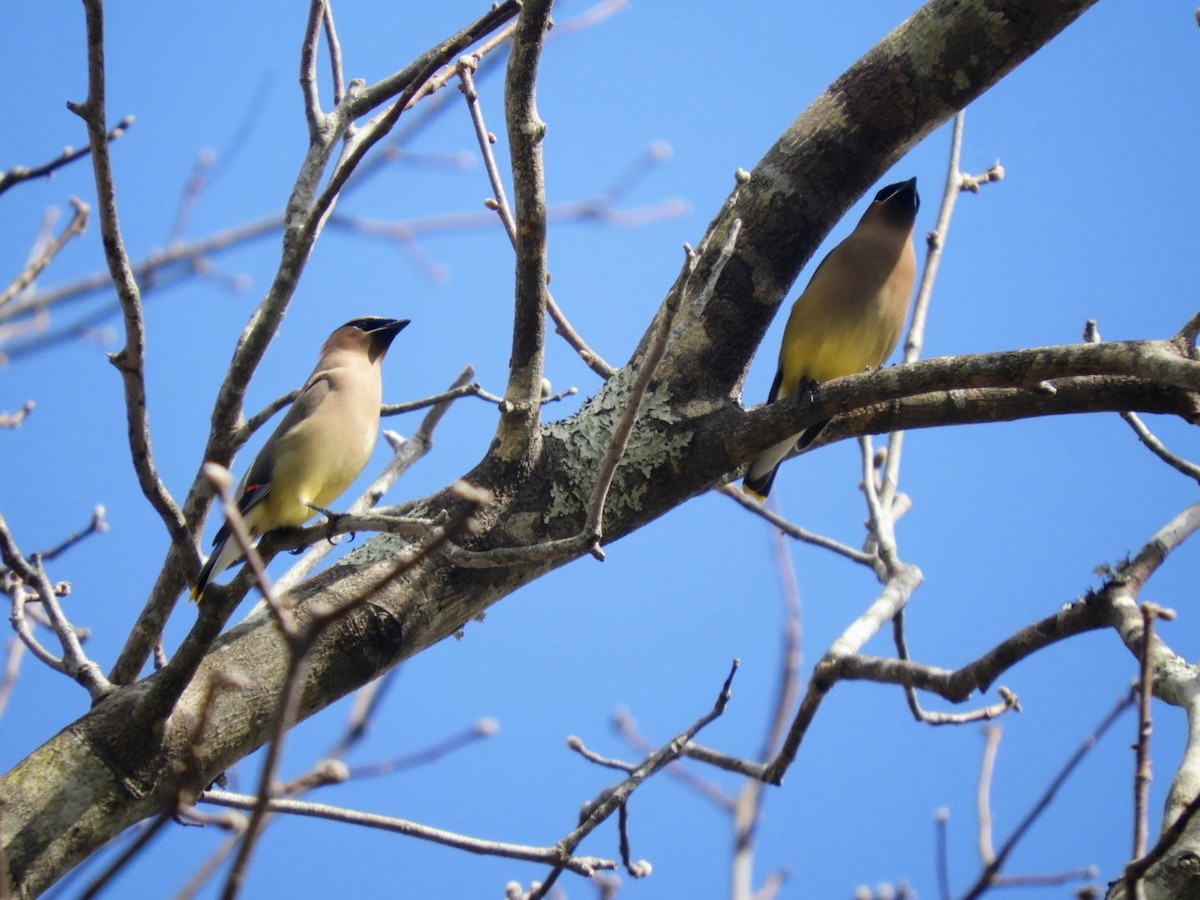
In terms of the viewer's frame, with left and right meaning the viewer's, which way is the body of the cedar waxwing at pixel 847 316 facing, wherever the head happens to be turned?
facing the viewer and to the right of the viewer

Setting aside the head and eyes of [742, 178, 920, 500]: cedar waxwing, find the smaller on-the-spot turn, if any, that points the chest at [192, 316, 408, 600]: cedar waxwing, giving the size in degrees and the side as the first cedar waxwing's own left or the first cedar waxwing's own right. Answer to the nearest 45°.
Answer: approximately 135° to the first cedar waxwing's own right
